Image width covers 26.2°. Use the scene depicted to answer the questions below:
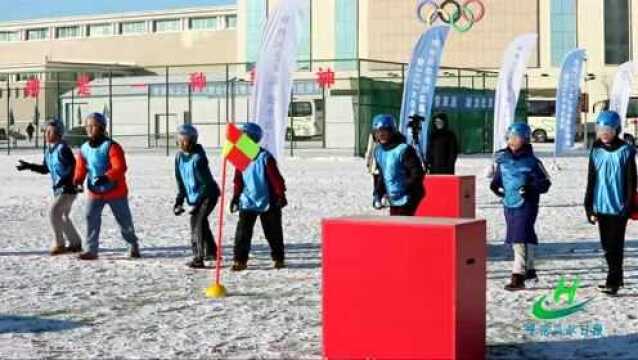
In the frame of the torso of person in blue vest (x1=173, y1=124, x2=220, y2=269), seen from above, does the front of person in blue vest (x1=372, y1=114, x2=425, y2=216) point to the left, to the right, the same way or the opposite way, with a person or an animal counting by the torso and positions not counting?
the same way

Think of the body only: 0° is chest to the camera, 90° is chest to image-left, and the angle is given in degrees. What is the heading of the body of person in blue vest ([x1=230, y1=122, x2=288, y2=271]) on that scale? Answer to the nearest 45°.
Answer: approximately 45°

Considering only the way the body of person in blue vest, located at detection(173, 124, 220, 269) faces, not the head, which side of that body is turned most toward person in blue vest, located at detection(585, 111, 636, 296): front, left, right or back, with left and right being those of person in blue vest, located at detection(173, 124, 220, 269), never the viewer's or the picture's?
left

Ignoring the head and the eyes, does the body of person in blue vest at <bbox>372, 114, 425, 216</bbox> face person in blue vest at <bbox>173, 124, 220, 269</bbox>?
no

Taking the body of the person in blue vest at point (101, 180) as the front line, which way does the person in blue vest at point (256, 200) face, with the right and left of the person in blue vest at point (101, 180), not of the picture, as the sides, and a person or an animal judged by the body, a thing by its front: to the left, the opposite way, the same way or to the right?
the same way

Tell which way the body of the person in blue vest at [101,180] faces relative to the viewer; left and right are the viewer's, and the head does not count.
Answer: facing the viewer and to the left of the viewer

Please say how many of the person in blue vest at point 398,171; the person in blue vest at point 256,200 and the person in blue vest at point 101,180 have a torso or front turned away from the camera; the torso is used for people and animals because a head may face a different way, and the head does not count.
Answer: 0

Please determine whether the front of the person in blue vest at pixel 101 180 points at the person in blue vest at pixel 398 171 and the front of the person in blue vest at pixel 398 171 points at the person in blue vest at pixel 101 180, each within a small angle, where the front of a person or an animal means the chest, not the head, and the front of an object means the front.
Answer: no

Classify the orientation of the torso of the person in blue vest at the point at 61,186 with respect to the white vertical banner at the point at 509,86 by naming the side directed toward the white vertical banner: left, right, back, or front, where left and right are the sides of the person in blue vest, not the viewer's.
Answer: back

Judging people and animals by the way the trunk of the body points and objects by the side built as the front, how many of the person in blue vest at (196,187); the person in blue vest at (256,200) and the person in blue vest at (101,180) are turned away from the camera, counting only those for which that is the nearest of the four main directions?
0

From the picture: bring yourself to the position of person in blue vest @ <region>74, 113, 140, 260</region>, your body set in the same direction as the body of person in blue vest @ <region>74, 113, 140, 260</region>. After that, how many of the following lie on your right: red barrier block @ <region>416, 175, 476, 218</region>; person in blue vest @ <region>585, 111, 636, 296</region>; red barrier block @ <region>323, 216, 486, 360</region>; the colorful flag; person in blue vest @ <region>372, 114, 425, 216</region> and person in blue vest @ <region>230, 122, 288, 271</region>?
0

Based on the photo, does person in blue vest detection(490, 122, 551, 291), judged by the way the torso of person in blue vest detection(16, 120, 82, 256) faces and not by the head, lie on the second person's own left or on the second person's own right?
on the second person's own left

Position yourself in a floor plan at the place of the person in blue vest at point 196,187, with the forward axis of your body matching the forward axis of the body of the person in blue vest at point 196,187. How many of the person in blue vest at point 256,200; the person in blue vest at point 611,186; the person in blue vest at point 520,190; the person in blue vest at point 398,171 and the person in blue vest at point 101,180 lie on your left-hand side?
4

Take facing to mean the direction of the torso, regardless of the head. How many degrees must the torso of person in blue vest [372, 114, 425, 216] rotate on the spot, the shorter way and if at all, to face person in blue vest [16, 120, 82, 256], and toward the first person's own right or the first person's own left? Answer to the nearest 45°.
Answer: approximately 90° to the first person's own right

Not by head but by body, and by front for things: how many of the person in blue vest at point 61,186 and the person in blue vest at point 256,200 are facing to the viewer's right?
0

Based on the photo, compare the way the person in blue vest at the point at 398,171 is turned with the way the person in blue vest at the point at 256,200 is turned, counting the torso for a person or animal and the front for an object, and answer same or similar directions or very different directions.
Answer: same or similar directions
